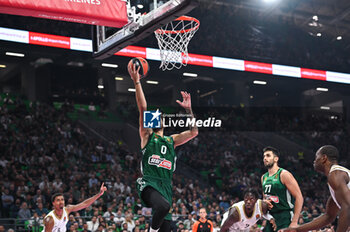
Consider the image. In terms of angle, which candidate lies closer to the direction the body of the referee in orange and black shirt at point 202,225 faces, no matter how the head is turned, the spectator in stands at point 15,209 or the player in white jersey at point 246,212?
the player in white jersey

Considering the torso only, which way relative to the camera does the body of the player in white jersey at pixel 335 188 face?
to the viewer's left

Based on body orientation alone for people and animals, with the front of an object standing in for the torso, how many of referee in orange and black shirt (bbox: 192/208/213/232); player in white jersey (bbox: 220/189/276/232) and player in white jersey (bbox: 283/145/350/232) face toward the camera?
2

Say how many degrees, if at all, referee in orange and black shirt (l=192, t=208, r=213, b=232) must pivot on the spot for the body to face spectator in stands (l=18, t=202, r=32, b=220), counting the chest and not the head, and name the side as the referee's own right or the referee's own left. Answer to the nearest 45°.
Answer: approximately 90° to the referee's own right

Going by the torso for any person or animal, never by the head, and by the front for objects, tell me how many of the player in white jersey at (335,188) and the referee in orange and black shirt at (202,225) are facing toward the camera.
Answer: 1

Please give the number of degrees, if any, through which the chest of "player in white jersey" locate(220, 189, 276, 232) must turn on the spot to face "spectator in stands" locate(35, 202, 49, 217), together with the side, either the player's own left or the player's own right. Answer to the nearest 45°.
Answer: approximately 135° to the player's own right

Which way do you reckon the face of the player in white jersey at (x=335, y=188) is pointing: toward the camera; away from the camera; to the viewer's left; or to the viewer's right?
to the viewer's left

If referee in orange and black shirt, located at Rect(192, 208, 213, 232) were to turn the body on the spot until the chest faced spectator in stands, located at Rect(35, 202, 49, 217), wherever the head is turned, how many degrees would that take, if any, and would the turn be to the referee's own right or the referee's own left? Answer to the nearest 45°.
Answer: approximately 90° to the referee's own right

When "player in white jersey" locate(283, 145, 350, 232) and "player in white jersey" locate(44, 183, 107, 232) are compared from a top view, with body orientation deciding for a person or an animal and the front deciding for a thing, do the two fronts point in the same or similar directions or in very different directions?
very different directions

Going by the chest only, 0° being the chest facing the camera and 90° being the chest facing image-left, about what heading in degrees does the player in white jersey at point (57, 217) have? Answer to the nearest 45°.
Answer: approximately 315°
